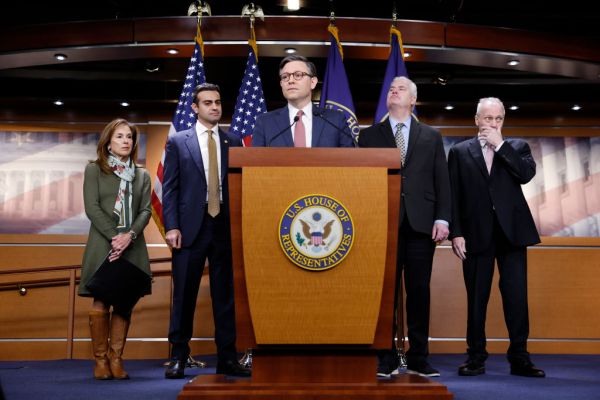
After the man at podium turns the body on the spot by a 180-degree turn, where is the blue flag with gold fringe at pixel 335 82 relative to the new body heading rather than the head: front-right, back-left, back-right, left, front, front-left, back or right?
front

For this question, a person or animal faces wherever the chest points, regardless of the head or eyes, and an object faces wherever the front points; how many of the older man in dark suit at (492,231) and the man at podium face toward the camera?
2

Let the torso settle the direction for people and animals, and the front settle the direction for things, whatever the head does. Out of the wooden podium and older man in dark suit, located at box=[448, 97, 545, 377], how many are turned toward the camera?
2

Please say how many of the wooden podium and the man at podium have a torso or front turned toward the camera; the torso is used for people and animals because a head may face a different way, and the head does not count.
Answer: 2

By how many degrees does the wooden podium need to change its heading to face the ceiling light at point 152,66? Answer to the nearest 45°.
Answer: approximately 135° to its right

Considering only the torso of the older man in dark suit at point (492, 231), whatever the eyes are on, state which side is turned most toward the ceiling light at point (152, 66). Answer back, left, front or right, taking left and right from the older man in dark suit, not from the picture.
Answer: right

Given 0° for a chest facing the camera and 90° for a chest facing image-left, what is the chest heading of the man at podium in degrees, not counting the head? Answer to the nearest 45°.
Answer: approximately 0°

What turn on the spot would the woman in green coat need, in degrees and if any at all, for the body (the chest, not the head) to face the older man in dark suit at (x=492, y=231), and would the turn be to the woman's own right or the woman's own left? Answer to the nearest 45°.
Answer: approximately 45° to the woman's own left

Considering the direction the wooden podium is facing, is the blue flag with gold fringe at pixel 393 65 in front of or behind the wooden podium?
behind

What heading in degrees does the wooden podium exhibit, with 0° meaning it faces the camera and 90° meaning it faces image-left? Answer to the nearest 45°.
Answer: approximately 0°

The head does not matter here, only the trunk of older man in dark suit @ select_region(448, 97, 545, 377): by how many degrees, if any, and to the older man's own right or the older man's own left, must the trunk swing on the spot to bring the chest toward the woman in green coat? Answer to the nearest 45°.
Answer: approximately 90° to the older man's own right
